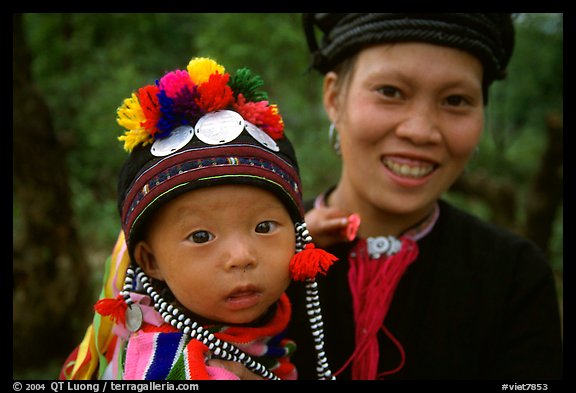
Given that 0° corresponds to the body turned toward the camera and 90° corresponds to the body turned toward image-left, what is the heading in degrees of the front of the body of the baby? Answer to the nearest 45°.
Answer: approximately 315°

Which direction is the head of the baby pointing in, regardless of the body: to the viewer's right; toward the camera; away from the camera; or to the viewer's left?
toward the camera

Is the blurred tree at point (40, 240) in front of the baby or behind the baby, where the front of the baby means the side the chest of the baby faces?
behind
